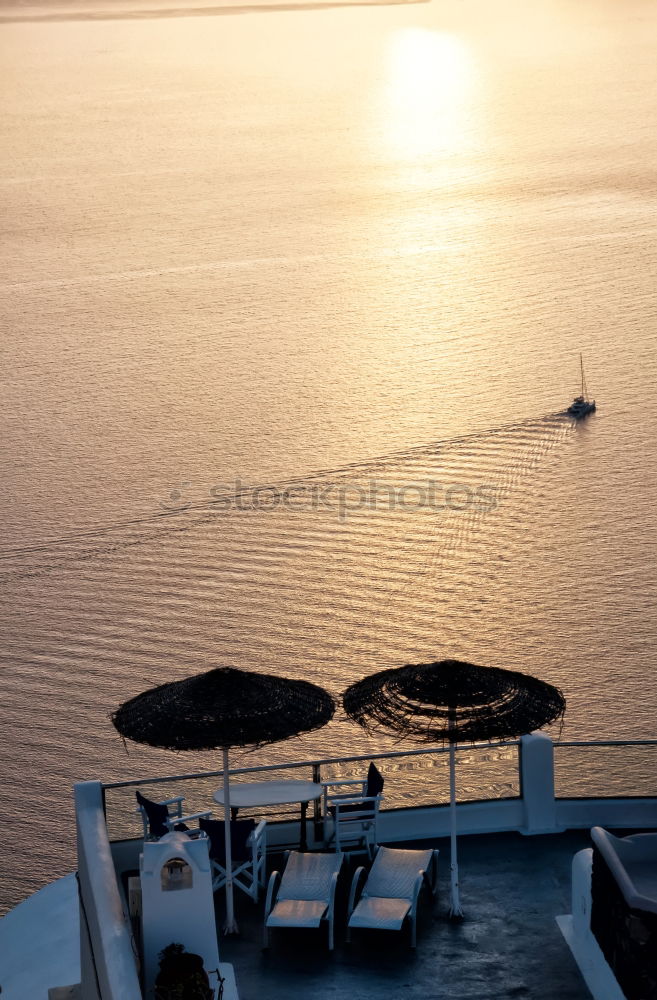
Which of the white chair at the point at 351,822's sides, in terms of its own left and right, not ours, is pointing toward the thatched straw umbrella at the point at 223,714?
front

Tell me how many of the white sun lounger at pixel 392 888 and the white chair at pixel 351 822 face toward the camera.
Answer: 1

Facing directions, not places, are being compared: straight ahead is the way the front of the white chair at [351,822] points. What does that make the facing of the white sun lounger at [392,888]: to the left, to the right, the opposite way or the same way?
to the left

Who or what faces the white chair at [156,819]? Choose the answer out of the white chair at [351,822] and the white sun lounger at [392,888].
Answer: the white chair at [351,822]

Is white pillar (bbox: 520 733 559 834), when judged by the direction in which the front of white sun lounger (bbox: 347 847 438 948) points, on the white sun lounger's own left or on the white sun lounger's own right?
on the white sun lounger's own left

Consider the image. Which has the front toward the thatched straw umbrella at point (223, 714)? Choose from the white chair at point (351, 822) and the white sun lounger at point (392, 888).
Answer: the white chair

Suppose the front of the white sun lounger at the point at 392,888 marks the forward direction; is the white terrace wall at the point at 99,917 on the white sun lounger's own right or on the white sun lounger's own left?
on the white sun lounger's own right

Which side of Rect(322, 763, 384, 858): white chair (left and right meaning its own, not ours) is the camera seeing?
left

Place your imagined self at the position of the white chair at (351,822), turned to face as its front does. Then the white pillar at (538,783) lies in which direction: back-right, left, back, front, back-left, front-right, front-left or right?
back

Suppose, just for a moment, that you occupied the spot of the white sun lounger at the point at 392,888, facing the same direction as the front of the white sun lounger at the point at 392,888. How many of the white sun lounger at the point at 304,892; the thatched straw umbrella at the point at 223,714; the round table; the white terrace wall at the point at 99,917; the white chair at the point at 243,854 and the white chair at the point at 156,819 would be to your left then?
0

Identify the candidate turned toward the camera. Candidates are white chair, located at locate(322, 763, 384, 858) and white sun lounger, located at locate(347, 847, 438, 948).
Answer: the white sun lounger

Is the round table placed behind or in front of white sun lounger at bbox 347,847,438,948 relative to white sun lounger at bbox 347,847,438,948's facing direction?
behind

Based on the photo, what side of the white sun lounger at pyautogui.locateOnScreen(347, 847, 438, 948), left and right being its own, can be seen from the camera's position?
front

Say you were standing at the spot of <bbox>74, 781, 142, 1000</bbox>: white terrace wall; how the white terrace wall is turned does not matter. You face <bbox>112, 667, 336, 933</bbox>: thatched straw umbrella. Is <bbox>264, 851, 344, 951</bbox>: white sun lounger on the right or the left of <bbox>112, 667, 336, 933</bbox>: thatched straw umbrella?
right

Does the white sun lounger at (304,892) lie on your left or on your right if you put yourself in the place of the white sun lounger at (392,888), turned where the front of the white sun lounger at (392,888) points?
on your right

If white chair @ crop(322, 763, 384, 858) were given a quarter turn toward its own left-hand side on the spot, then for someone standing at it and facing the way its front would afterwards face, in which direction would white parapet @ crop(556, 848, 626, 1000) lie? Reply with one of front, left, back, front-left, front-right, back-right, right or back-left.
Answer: front-left

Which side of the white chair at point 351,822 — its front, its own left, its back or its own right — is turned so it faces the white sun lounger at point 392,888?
left

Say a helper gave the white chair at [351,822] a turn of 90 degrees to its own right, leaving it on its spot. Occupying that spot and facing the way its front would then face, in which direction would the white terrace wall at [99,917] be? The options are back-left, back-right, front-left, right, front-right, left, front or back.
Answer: back-left

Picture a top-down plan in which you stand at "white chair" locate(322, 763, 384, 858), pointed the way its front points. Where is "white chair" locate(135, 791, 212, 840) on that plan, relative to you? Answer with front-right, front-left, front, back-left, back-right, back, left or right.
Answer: front

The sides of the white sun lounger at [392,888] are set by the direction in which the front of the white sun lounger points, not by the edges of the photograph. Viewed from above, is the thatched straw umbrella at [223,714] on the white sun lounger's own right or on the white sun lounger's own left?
on the white sun lounger's own right
